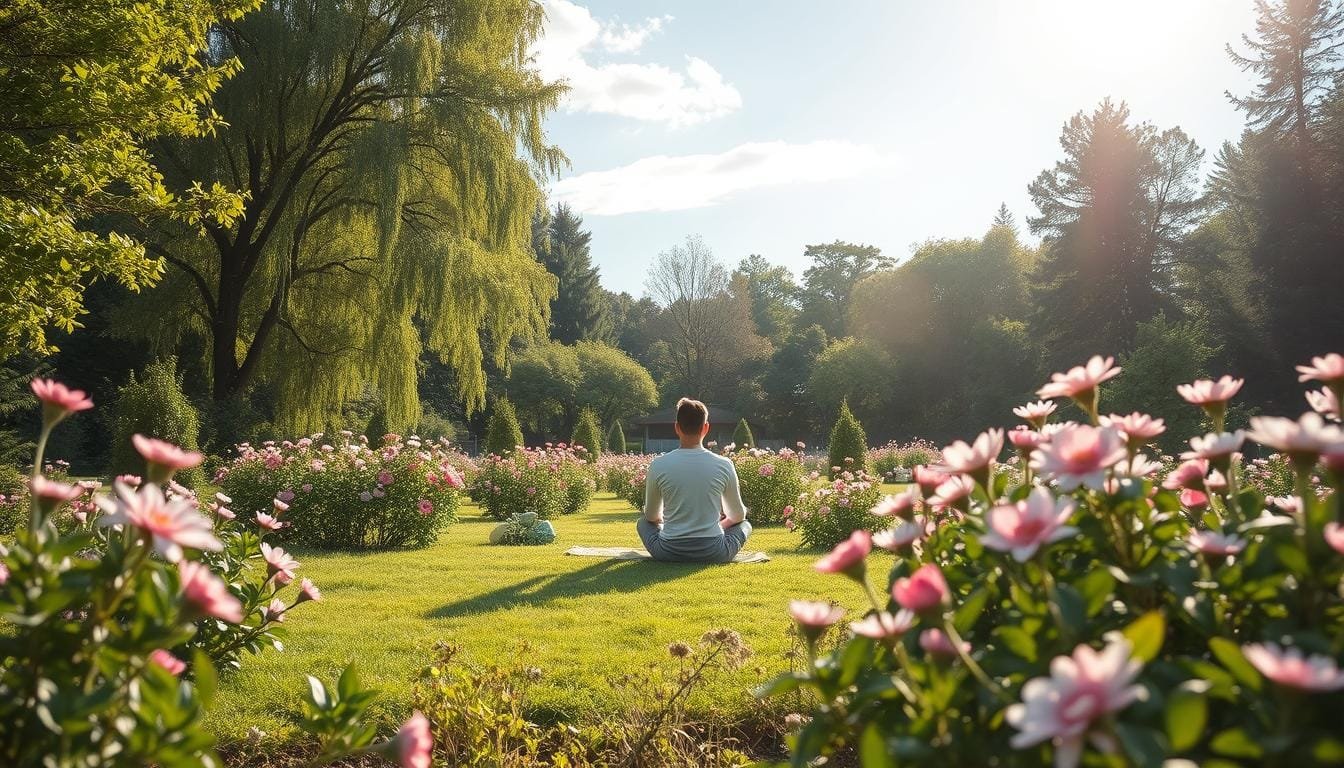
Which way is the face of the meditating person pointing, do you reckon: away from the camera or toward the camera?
away from the camera

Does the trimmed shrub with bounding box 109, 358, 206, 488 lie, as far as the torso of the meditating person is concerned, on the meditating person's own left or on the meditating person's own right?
on the meditating person's own left

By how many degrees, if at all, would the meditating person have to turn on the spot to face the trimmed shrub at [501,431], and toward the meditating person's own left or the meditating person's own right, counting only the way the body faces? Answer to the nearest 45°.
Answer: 0° — they already face it

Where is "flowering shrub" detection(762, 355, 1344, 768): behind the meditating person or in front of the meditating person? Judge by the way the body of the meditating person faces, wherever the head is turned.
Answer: behind

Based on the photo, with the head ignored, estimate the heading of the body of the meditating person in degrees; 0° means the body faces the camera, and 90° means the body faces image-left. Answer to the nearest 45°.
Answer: approximately 180°

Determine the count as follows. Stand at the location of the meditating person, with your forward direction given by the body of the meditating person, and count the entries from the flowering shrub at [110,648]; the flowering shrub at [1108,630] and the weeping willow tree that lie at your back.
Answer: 2
